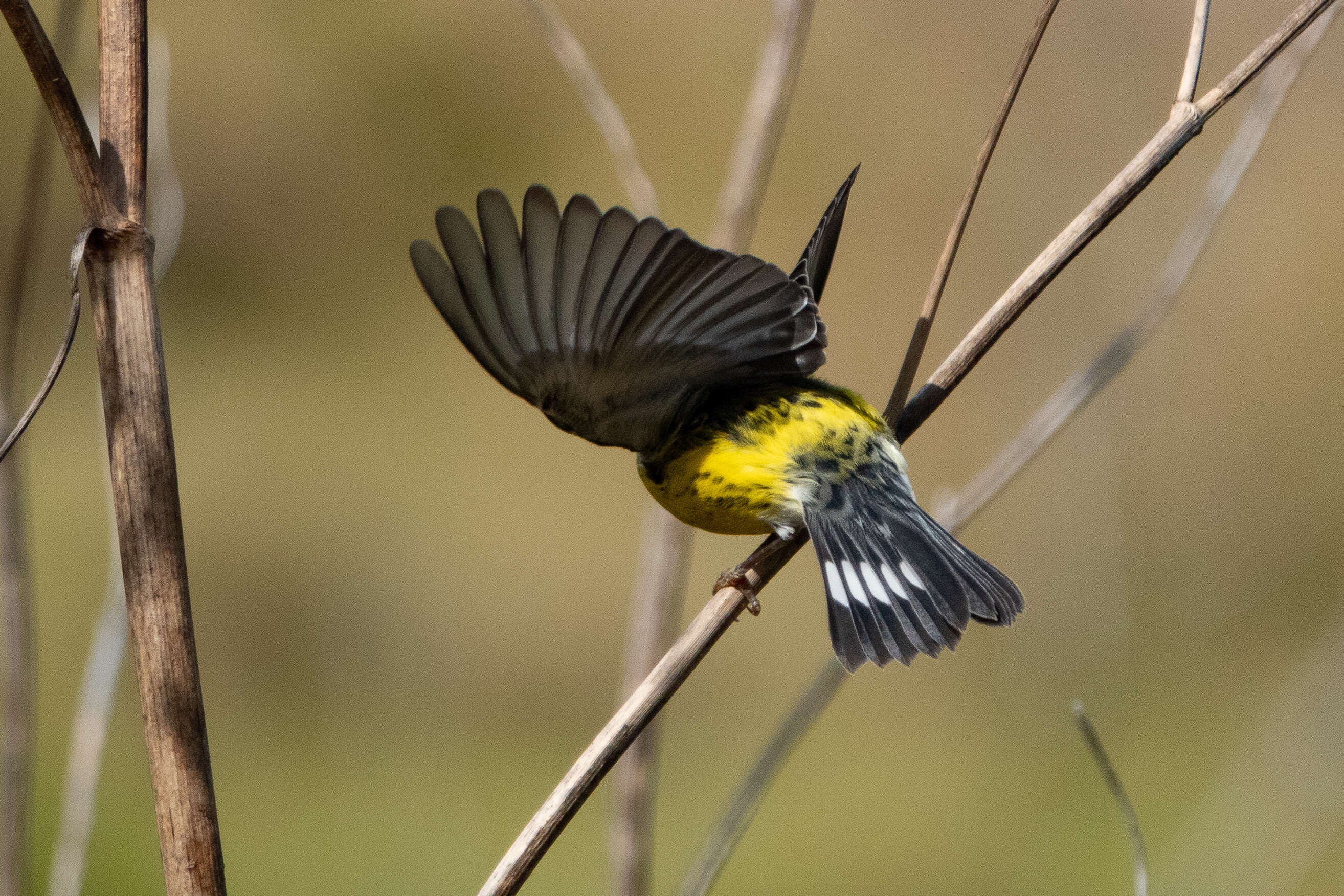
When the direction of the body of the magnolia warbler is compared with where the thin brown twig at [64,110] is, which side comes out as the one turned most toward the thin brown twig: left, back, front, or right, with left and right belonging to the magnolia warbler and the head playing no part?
left

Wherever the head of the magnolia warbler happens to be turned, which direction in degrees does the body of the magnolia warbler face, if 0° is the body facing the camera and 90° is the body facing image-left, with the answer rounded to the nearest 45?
approximately 135°
